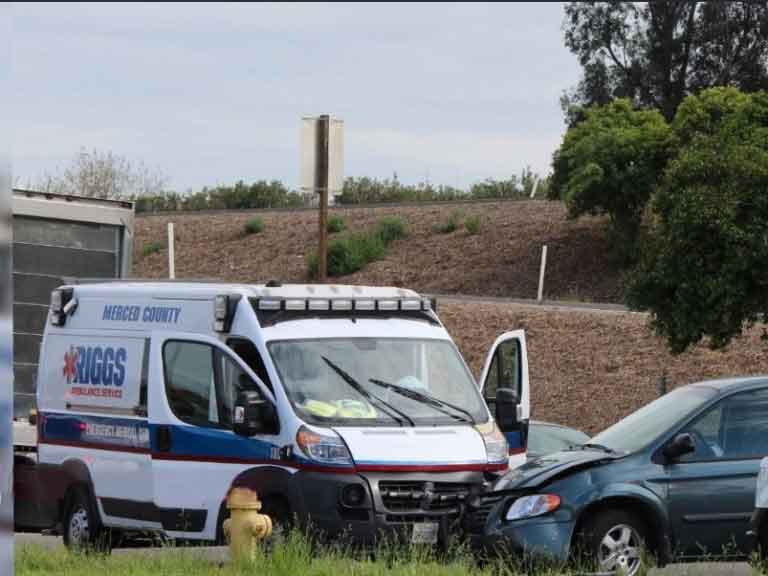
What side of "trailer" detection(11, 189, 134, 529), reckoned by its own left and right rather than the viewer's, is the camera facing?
back

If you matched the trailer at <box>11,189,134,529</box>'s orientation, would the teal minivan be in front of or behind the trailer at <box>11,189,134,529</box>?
behind

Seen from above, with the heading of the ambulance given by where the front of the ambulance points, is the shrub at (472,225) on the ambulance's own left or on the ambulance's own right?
on the ambulance's own left

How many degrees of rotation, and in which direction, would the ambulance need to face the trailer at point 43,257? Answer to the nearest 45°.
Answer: approximately 180°

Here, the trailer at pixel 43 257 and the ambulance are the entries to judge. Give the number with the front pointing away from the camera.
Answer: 1

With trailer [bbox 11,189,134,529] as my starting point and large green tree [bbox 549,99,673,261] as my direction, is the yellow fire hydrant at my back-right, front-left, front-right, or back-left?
back-right

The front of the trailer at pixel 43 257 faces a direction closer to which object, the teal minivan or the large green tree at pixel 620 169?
the large green tree

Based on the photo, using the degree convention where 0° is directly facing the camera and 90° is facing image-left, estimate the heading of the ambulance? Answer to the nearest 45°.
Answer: approximately 315°

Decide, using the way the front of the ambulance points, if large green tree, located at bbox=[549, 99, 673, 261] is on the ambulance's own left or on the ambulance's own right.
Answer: on the ambulance's own left

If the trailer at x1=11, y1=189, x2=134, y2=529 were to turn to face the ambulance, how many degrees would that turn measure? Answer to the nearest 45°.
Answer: approximately 135° to its right

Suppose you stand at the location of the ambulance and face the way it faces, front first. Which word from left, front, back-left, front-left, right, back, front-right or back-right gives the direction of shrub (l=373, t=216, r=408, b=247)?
back-left

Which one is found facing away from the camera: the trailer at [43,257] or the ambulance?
the trailer

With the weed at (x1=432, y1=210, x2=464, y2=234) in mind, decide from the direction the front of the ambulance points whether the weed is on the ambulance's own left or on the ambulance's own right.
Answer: on the ambulance's own left
